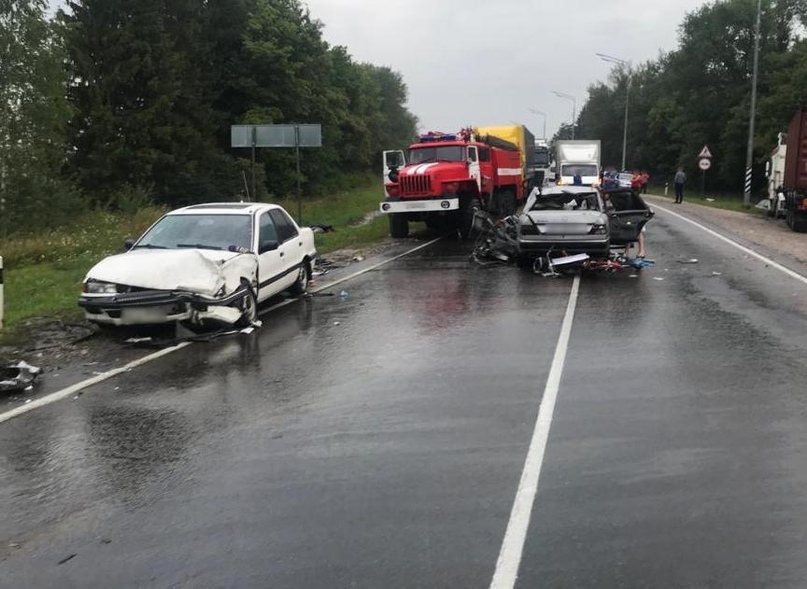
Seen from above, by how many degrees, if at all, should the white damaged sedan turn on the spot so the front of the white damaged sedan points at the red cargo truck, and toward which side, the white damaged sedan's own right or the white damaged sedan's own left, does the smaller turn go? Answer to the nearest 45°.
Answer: approximately 180°

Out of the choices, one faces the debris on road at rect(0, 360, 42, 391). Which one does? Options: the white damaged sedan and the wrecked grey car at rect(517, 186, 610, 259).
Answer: the white damaged sedan

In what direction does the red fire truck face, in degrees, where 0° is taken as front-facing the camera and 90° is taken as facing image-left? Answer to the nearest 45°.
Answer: approximately 45°

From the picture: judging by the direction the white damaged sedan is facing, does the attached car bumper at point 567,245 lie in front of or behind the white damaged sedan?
behind

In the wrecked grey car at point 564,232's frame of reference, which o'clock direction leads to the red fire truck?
The red fire truck is roughly at 11 o'clock from the wrecked grey car.

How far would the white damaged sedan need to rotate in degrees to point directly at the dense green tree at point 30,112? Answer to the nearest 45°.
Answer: approximately 135° to its right

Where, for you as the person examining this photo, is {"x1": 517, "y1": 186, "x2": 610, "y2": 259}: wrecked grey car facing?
facing away from the viewer

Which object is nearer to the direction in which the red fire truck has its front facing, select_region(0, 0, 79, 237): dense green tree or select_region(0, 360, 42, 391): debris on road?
the debris on road

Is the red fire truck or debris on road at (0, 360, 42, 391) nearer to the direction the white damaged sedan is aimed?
the debris on road
